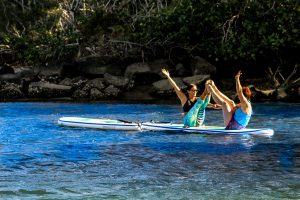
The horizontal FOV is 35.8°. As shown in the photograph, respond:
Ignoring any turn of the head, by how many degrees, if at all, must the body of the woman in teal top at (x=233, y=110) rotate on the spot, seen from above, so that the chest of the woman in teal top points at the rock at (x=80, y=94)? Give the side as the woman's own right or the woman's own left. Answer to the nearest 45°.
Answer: approximately 45° to the woman's own right

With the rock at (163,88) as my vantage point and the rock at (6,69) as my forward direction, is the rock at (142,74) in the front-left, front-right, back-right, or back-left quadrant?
front-right

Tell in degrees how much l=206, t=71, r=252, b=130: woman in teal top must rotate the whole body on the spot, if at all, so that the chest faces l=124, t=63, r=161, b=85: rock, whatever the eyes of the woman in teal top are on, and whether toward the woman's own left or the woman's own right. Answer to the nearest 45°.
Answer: approximately 90° to the woman's own right

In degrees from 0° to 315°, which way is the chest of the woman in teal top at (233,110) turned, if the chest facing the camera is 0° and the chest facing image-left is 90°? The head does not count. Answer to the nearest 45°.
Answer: approximately 90°
